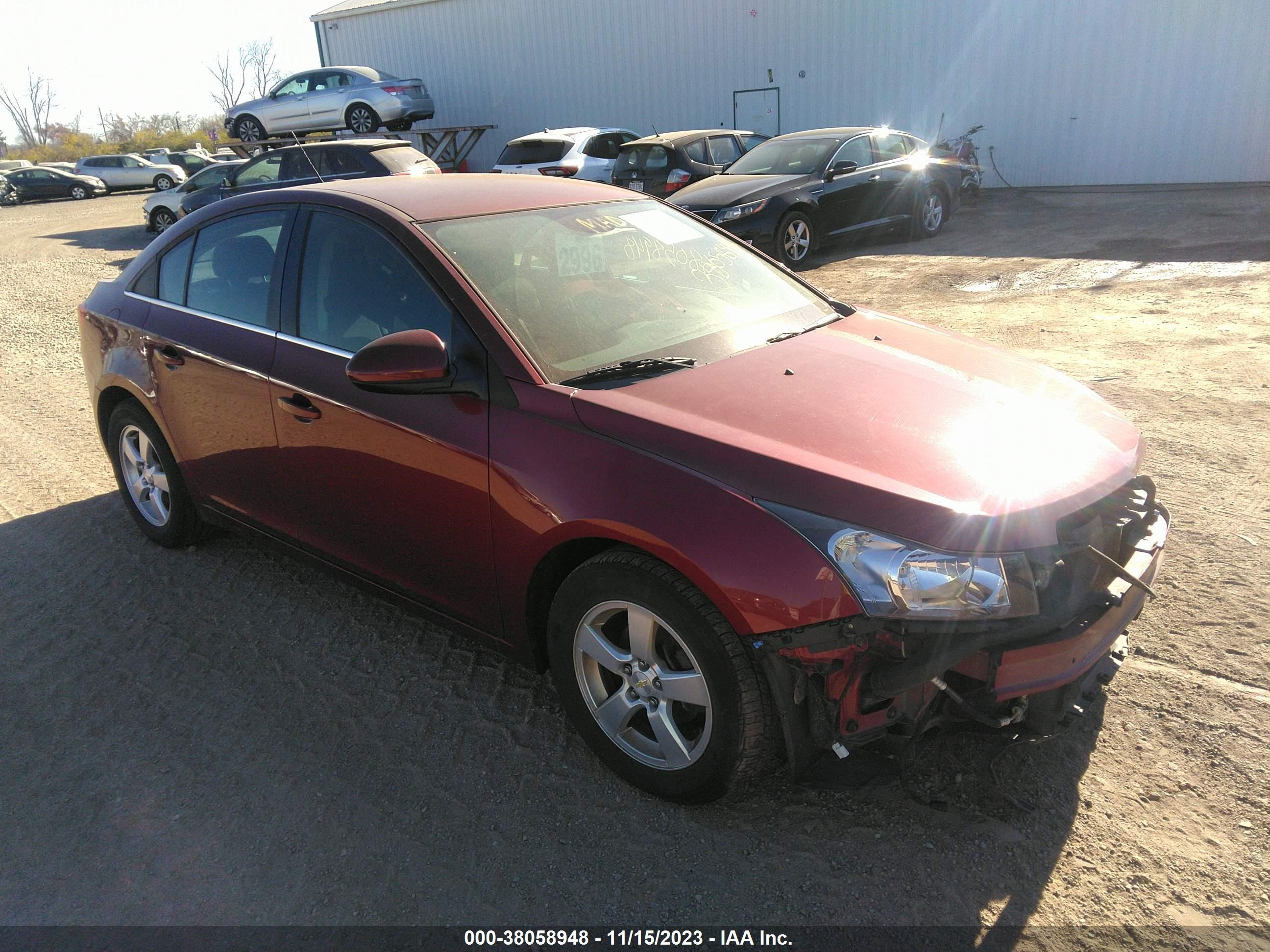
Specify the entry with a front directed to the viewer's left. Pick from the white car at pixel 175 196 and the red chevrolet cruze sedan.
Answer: the white car

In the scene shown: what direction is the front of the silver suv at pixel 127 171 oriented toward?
to the viewer's right

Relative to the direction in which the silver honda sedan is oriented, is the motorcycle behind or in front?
behind

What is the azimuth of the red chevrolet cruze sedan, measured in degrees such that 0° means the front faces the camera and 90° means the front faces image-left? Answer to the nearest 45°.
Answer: approximately 315°

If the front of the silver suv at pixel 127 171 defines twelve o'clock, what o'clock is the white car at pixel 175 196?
The white car is roughly at 3 o'clock from the silver suv.

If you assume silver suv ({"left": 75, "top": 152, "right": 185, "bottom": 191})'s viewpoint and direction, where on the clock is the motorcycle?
The motorcycle is roughly at 2 o'clock from the silver suv.

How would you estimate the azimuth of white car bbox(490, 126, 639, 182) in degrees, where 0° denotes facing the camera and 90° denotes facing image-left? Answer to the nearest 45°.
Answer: approximately 225°

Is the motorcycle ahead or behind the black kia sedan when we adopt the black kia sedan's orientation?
behind

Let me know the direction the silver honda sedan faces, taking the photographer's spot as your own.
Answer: facing away from the viewer and to the left of the viewer

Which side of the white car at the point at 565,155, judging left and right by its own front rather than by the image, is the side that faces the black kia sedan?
right

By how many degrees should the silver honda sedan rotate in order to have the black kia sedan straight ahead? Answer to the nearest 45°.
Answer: approximately 135° to its left

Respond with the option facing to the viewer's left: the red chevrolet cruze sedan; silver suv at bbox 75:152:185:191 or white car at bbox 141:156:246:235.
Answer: the white car

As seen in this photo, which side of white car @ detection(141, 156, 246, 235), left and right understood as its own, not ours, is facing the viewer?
left

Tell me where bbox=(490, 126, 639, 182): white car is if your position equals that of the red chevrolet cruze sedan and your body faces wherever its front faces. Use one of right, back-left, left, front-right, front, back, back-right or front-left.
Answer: back-left

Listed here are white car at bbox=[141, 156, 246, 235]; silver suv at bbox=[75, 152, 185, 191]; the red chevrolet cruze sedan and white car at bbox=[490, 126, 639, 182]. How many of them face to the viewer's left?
1
